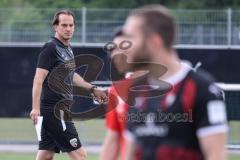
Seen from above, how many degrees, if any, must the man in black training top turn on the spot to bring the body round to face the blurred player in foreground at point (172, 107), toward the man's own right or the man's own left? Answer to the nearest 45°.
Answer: approximately 45° to the man's own right

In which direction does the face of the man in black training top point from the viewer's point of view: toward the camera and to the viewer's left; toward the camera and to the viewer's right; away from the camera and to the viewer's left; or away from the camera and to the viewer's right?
toward the camera and to the viewer's right

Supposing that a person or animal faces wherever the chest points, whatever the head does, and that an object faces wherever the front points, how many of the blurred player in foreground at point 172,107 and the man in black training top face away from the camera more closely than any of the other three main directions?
0

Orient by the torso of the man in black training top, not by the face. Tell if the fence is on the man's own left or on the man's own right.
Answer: on the man's own left

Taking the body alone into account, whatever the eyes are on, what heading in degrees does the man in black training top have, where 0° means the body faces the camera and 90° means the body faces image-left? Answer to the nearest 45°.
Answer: approximately 315°

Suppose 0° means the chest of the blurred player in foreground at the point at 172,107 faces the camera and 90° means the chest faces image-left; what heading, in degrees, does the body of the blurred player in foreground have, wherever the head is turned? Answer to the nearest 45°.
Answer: approximately 45°

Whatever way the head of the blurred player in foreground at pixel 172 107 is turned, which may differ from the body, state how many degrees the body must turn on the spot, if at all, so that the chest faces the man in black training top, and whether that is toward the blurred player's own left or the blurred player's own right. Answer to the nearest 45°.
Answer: approximately 135° to the blurred player's own right

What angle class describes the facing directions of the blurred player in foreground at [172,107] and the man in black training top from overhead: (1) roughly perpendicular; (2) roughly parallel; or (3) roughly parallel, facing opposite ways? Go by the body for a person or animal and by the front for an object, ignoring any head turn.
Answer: roughly perpendicular

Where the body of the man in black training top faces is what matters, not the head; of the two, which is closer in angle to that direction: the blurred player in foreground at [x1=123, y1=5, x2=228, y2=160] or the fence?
the blurred player in foreground
